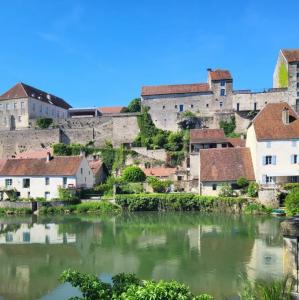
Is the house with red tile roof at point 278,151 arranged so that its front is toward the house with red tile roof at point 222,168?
no

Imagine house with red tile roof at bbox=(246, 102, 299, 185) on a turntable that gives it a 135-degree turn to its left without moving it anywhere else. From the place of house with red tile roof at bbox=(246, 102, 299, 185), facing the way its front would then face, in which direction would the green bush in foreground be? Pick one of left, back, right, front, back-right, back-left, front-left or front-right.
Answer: back-right

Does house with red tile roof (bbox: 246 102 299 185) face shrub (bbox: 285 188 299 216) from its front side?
yes

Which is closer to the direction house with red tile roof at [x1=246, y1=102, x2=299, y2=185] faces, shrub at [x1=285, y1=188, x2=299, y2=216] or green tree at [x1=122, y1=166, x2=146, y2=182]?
the shrub

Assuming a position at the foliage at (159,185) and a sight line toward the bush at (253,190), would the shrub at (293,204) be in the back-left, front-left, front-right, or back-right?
front-right

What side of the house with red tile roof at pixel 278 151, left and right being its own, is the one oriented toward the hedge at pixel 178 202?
right

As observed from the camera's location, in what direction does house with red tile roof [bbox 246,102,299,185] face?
facing the viewer

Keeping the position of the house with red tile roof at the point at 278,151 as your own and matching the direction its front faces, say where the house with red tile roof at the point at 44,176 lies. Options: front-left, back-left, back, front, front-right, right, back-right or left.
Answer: right

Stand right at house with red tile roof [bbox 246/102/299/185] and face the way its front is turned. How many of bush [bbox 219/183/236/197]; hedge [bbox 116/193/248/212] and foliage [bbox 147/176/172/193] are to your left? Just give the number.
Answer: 0

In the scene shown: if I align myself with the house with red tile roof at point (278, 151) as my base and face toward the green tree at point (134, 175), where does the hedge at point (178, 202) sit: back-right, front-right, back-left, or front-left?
front-left

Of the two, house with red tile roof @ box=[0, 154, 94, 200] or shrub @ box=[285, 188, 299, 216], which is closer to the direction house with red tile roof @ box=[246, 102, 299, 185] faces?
the shrub

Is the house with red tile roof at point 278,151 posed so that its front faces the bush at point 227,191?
no

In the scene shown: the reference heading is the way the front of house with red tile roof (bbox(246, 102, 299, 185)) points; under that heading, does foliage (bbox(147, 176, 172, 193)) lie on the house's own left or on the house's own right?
on the house's own right
